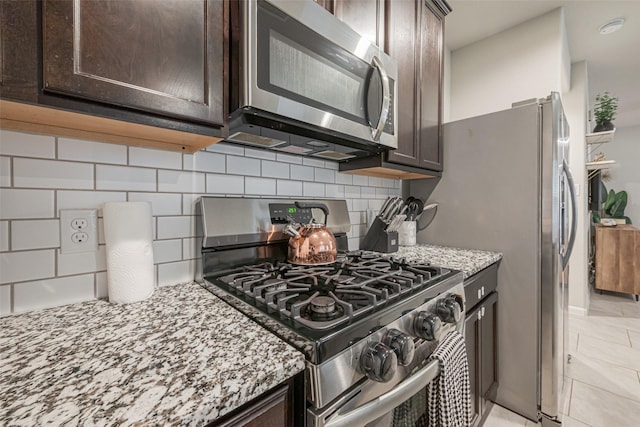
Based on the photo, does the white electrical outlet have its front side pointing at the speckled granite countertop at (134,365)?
yes

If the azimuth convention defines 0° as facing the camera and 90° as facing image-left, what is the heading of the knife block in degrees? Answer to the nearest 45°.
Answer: approximately 315°

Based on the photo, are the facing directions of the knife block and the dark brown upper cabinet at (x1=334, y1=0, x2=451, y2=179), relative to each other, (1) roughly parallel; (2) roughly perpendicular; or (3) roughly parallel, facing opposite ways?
roughly parallel

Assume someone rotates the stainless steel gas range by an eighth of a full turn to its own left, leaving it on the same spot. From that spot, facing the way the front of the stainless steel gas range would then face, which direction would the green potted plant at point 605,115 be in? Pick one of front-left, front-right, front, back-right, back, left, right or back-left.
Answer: front-left

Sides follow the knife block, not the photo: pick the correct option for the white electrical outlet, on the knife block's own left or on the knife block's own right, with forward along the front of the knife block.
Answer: on the knife block's own right

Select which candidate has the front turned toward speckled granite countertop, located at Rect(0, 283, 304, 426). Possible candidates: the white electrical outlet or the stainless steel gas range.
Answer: the white electrical outlet

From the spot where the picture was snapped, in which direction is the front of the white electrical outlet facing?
facing the viewer

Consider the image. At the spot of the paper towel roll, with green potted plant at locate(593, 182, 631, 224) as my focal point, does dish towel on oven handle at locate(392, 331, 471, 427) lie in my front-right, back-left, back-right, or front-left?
front-right

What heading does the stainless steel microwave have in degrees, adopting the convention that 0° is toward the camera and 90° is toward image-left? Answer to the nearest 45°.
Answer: approximately 315°

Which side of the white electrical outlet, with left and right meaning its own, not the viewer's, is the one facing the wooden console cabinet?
left
